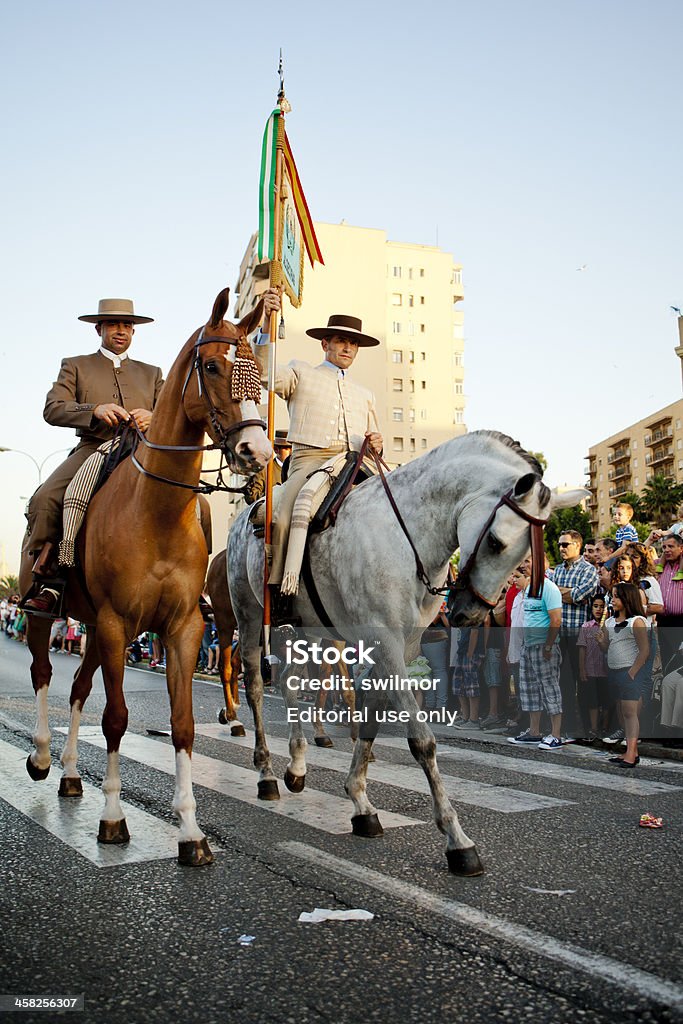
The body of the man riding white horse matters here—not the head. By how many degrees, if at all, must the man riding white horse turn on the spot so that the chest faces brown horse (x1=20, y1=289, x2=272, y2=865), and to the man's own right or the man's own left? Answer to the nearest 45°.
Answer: approximately 90° to the man's own right

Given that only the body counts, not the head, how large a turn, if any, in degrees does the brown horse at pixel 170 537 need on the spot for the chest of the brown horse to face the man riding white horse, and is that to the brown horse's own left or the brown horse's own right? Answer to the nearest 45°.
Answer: approximately 90° to the brown horse's own left

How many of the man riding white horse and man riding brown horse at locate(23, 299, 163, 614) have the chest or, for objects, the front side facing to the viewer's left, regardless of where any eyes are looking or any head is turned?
0

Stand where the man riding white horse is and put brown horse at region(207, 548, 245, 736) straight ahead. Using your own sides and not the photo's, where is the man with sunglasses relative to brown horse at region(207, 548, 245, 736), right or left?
right

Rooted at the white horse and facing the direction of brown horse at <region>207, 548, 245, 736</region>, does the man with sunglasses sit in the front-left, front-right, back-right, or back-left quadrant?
front-right

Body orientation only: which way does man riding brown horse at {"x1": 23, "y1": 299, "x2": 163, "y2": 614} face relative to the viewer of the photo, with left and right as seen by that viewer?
facing the viewer and to the right of the viewer

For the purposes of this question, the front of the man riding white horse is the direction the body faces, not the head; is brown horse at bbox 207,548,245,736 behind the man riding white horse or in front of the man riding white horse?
behind

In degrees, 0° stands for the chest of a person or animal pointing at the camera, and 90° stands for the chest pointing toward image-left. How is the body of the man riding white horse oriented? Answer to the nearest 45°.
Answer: approximately 315°

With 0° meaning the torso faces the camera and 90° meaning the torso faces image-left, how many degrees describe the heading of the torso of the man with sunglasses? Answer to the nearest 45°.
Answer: approximately 45°

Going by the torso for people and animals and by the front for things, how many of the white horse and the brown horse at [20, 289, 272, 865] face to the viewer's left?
0

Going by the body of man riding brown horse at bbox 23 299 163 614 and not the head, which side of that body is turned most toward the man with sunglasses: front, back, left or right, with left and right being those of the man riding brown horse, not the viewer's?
left

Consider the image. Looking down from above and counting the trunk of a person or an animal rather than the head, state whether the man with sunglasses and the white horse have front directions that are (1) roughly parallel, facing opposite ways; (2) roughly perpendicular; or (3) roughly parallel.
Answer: roughly perpendicular
